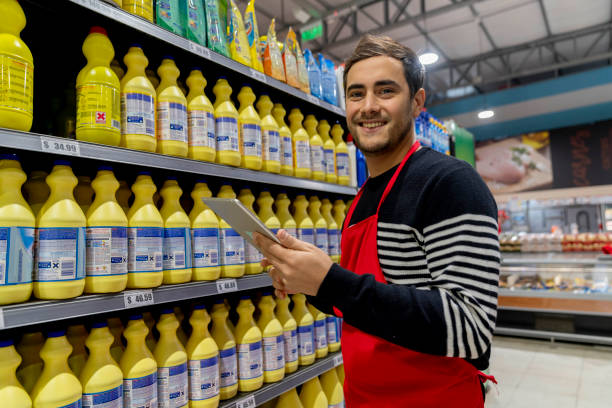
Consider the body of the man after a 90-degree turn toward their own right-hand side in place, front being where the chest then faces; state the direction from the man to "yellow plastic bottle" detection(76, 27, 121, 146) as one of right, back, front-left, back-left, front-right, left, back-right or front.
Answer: front-left

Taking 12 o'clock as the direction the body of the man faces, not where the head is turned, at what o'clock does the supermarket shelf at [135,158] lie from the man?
The supermarket shelf is roughly at 2 o'clock from the man.

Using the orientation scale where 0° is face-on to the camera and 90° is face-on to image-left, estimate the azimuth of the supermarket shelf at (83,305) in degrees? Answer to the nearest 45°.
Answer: approximately 315°

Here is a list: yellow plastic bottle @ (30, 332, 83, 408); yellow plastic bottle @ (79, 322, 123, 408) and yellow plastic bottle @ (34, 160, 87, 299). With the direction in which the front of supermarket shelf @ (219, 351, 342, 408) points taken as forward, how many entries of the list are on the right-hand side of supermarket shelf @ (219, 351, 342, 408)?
3

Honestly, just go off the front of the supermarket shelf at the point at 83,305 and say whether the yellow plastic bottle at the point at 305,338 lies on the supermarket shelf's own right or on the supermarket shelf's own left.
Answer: on the supermarket shelf's own left

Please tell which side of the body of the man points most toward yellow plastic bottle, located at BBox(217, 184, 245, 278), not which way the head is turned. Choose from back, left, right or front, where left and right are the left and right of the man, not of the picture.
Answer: right

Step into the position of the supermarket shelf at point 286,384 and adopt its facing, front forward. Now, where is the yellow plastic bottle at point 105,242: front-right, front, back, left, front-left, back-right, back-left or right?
right
